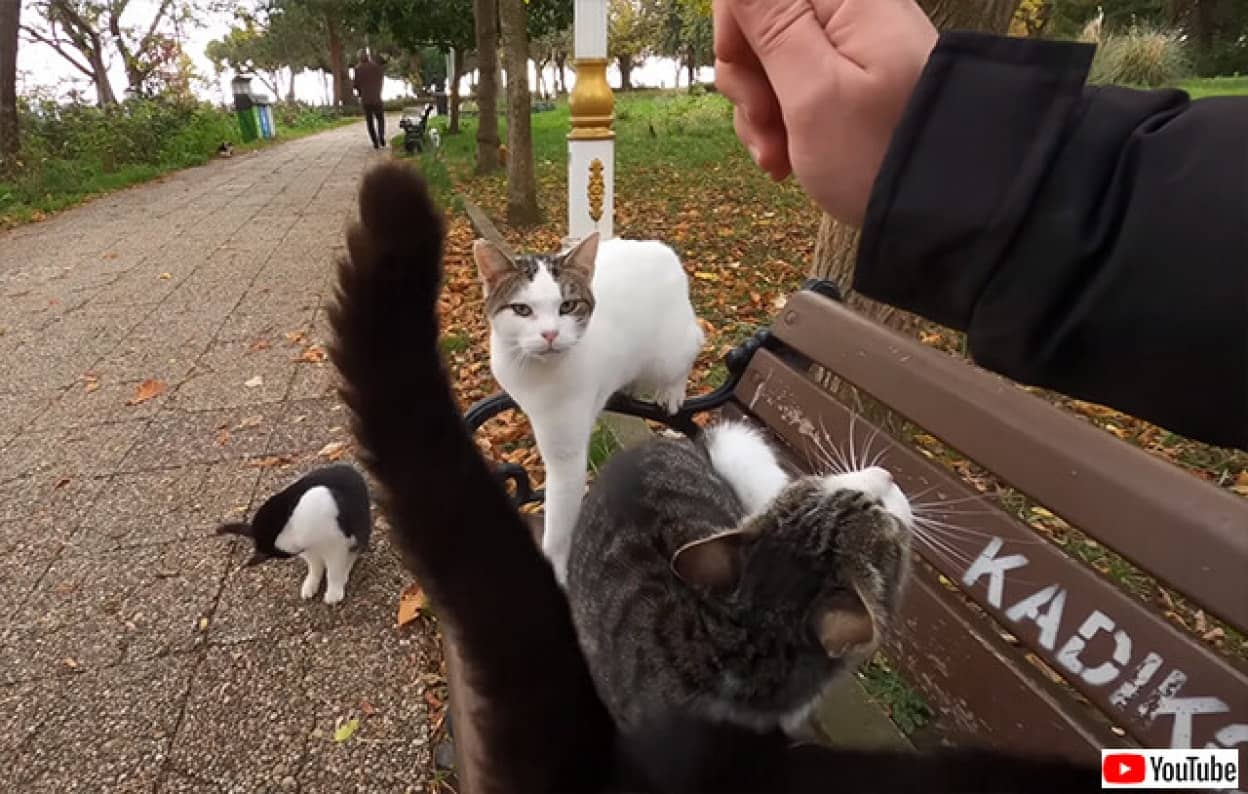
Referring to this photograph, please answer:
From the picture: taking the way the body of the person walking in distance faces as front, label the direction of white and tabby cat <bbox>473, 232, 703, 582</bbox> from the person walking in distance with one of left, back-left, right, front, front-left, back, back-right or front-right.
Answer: back

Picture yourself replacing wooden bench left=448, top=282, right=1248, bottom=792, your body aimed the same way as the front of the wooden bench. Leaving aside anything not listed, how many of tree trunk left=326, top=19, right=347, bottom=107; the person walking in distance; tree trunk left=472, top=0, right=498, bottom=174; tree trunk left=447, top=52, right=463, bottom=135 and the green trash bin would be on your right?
5

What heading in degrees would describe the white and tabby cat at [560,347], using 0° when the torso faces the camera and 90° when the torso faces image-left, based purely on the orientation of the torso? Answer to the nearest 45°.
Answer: approximately 45°

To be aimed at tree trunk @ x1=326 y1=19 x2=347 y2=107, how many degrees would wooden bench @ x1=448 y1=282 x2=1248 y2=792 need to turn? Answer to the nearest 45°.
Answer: approximately 90° to its right

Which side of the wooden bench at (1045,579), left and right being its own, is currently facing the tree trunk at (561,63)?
right

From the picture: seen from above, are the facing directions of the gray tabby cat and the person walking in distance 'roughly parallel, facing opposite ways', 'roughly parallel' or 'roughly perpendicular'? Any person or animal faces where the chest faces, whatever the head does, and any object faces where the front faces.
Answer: roughly perpendicular

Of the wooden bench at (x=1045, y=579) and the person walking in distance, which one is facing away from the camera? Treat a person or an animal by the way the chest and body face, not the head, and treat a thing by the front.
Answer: the person walking in distance

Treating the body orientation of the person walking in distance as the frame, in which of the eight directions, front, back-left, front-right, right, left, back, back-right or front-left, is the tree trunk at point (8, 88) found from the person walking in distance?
back-left

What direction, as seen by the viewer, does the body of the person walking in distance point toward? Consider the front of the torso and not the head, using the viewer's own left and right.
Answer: facing away from the viewer

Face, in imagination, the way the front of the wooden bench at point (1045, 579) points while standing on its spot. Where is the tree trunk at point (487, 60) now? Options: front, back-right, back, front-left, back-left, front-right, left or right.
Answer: right

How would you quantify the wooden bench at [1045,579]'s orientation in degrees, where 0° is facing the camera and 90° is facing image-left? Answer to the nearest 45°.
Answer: approximately 45°
